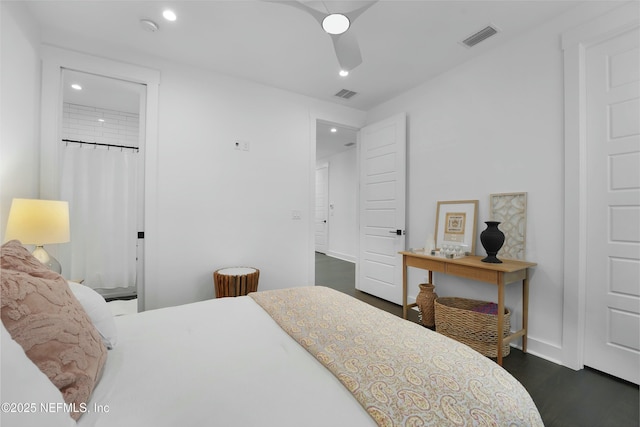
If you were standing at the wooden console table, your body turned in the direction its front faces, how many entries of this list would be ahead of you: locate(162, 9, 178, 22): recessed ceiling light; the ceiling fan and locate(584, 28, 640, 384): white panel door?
2

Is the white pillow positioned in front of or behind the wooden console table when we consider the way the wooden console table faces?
in front

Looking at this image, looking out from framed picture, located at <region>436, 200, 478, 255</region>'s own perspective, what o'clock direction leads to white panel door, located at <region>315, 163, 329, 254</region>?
The white panel door is roughly at 3 o'clock from the framed picture.

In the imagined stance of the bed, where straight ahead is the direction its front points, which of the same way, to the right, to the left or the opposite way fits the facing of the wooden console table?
the opposite way

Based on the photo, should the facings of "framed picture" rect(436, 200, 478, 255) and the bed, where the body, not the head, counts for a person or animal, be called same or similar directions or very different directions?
very different directions

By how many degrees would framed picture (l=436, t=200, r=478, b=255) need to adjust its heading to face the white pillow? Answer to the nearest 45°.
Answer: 0° — it already faces it

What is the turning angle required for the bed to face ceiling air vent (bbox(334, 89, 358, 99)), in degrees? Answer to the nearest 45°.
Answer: approximately 90° to its left

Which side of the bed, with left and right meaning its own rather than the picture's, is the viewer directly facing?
right

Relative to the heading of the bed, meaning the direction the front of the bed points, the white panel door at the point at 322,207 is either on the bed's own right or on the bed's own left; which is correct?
on the bed's own left

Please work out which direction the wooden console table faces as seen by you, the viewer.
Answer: facing the viewer and to the left of the viewer

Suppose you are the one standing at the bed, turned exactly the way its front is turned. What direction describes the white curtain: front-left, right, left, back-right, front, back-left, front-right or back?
back-left

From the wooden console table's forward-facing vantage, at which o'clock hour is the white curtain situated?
The white curtain is roughly at 1 o'clock from the wooden console table.

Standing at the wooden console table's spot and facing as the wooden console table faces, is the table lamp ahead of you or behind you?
ahead
